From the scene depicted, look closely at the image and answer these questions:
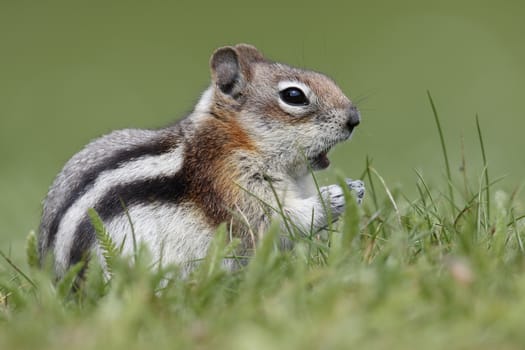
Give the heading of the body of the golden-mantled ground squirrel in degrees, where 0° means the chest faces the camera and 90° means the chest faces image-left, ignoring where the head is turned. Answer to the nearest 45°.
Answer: approximately 270°

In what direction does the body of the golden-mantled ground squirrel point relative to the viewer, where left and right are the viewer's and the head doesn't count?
facing to the right of the viewer
